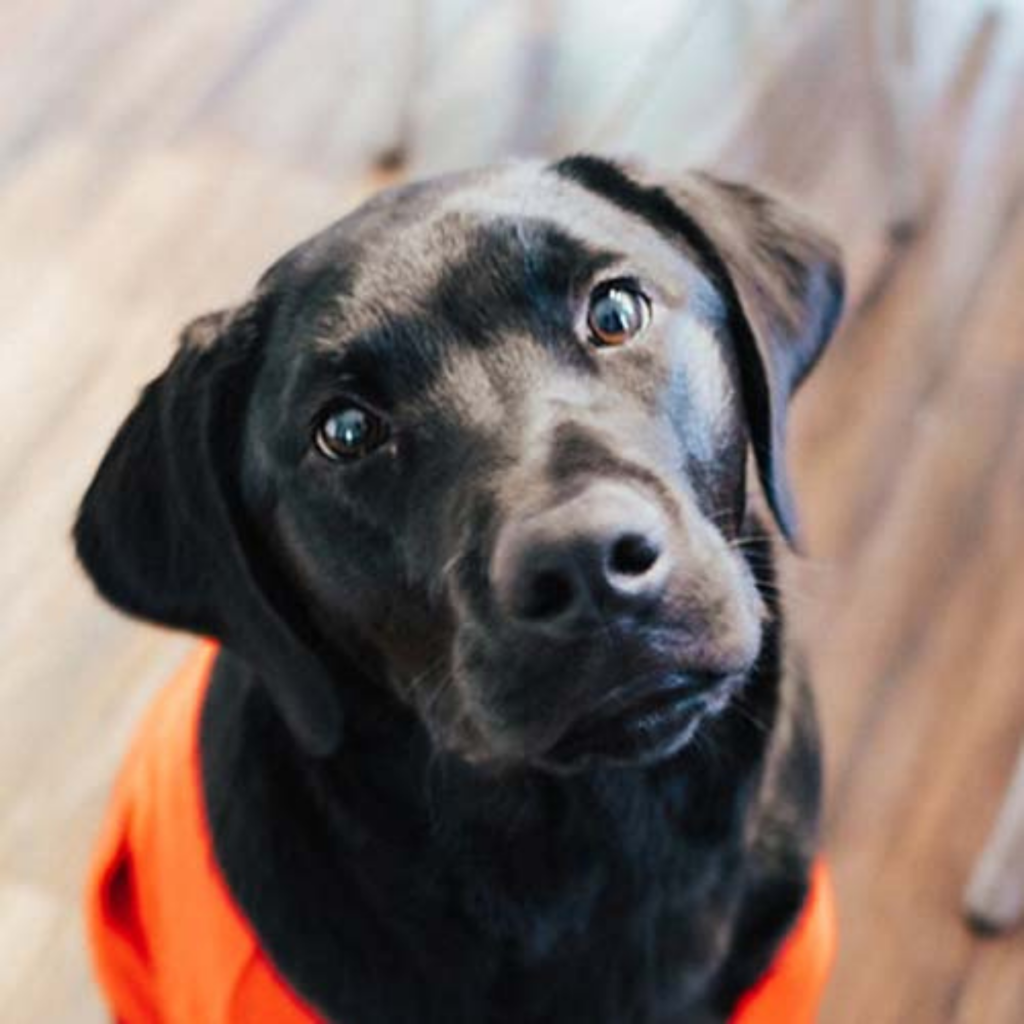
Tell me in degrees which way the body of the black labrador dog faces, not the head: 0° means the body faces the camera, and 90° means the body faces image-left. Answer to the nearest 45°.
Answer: approximately 0°
